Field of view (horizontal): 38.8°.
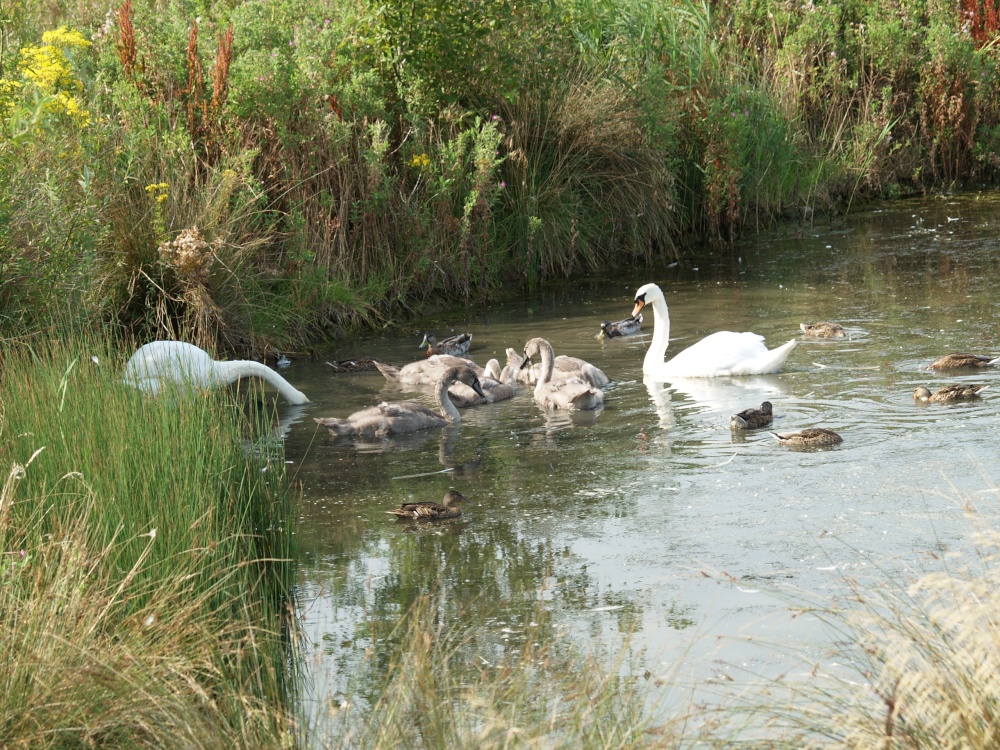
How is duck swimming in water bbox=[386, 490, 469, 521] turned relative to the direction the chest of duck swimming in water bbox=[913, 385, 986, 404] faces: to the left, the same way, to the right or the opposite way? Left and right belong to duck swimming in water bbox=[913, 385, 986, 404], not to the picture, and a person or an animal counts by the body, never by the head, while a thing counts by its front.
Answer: the opposite way

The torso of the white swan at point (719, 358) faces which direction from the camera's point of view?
to the viewer's left

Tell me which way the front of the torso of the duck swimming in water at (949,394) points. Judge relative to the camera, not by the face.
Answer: to the viewer's left

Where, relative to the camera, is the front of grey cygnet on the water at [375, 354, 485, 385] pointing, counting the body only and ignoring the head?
to the viewer's right

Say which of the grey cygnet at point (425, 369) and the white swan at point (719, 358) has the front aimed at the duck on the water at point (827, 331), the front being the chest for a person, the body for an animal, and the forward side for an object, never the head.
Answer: the grey cygnet at point (425, 369)

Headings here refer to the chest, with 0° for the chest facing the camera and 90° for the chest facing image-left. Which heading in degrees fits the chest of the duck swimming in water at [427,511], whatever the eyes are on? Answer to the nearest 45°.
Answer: approximately 270°

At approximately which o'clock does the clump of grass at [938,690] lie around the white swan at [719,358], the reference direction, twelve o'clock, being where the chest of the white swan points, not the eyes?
The clump of grass is roughly at 9 o'clock from the white swan.

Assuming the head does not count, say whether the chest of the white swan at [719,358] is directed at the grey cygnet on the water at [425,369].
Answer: yes

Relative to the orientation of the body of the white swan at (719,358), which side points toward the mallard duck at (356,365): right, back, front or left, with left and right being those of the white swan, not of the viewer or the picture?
front

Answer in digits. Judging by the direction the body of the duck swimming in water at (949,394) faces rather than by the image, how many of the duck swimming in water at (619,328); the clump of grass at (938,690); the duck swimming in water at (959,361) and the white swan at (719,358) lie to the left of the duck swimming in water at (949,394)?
1
